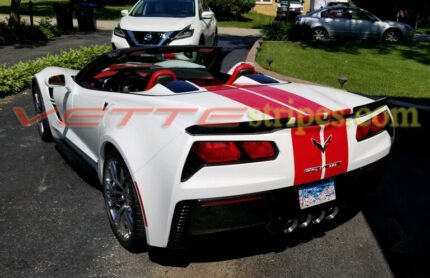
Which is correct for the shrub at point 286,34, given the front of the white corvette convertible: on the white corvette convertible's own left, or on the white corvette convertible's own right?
on the white corvette convertible's own right

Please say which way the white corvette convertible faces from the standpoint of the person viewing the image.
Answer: facing away from the viewer and to the left of the viewer

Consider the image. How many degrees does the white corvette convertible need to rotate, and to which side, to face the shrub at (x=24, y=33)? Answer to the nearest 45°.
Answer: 0° — it already faces it

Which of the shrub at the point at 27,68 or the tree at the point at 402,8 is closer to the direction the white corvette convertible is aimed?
the shrub
